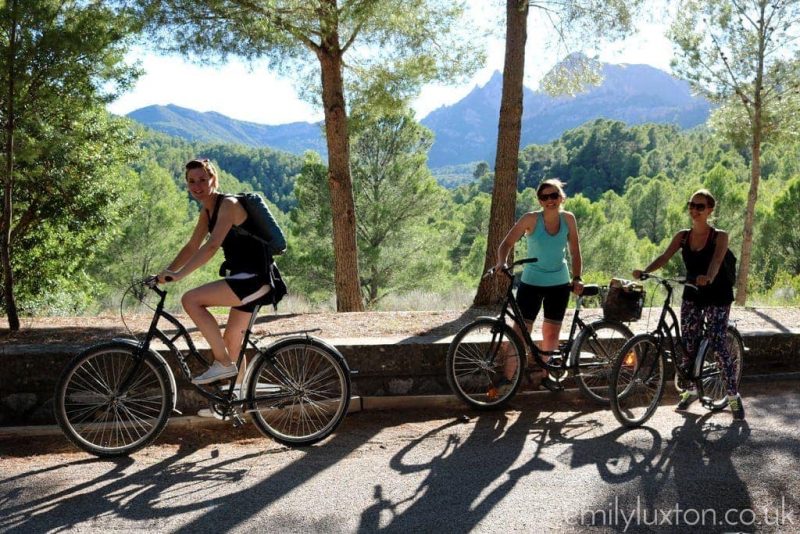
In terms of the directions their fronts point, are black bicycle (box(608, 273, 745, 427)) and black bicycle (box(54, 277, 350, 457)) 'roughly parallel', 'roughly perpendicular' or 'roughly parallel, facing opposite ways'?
roughly parallel

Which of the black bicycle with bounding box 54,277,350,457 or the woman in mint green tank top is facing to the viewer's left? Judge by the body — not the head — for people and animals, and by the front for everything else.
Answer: the black bicycle

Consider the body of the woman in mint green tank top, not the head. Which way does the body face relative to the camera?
toward the camera

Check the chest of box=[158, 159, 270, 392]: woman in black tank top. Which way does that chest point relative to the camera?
to the viewer's left

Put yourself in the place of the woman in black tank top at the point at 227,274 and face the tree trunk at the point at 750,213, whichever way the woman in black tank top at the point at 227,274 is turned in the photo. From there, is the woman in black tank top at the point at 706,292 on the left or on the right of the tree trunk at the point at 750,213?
right

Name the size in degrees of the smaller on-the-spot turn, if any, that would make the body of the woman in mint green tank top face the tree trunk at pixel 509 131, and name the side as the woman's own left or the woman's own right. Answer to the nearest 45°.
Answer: approximately 180°

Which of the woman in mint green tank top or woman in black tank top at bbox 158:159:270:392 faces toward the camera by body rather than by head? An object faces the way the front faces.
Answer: the woman in mint green tank top

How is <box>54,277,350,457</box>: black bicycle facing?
to the viewer's left

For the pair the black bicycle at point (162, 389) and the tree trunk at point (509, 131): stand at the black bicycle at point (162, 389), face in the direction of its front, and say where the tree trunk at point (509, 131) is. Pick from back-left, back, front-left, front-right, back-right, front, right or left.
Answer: back-right

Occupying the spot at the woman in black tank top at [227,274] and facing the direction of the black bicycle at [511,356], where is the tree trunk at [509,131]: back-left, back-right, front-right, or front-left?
front-left

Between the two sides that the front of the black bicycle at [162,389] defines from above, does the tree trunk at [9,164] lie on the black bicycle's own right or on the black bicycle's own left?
on the black bicycle's own right

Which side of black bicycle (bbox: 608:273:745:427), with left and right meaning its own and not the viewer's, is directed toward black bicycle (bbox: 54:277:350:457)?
front

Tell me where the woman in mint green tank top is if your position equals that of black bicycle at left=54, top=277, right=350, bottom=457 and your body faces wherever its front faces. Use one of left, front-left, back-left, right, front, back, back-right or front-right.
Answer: back

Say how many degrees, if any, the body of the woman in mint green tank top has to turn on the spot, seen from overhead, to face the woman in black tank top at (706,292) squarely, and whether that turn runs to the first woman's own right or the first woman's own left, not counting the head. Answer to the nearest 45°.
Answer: approximately 90° to the first woman's own left

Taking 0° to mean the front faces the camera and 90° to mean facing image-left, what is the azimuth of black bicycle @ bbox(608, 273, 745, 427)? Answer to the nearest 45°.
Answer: approximately 45°

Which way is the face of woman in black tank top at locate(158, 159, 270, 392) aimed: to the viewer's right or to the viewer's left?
to the viewer's left
